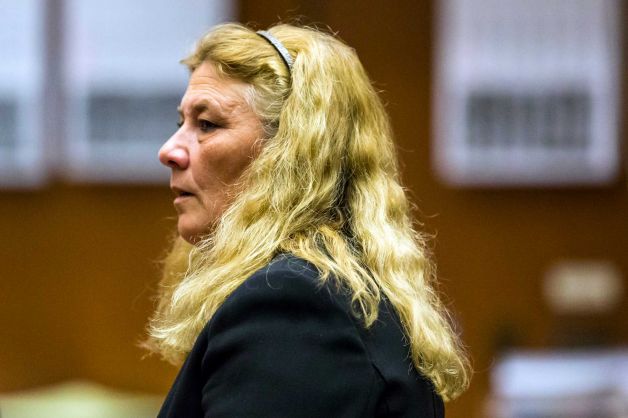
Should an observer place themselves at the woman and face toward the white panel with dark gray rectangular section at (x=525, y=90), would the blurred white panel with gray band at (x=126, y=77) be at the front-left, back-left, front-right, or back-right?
front-left

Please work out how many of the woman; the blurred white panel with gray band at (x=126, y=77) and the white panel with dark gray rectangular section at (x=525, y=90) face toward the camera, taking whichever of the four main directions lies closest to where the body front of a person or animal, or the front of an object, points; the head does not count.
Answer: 2

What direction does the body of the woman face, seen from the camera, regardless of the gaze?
to the viewer's left

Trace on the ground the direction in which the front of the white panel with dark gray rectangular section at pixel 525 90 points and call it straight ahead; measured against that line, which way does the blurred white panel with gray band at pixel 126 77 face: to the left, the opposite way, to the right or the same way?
the same way

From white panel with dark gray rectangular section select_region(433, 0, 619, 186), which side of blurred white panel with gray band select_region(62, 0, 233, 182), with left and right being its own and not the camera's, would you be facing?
left

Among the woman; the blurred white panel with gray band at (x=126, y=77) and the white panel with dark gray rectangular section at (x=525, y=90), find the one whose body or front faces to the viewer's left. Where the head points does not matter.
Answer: the woman

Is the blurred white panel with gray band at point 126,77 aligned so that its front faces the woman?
yes

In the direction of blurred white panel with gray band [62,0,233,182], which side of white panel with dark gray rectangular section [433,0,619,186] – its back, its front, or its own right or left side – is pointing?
right

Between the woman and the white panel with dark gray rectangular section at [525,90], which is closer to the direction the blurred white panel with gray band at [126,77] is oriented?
the woman

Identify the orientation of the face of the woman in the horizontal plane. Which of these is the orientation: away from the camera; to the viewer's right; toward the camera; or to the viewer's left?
to the viewer's left

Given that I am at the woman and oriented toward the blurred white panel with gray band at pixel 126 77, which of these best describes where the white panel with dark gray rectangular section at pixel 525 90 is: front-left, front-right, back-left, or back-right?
front-right

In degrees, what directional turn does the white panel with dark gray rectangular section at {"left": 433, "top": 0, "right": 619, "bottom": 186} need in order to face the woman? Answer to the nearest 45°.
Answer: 0° — it already faces them

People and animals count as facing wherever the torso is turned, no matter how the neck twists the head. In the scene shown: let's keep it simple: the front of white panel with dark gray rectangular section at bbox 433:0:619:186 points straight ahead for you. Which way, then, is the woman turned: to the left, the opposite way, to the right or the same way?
to the right

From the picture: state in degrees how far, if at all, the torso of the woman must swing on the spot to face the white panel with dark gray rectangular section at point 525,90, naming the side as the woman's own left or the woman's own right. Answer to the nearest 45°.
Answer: approximately 90° to the woman's own right

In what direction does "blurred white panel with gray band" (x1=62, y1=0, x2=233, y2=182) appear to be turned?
toward the camera

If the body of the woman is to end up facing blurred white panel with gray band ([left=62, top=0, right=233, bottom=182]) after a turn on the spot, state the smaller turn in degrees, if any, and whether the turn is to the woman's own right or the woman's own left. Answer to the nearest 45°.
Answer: approximately 90° to the woman's own right
